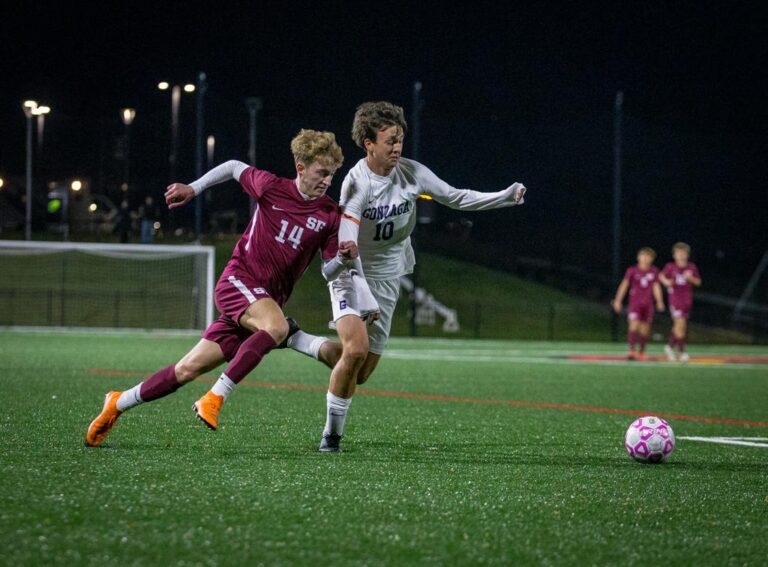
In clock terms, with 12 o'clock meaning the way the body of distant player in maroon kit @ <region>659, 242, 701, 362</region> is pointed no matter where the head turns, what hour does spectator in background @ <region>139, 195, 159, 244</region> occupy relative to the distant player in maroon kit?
The spectator in background is roughly at 4 o'clock from the distant player in maroon kit.

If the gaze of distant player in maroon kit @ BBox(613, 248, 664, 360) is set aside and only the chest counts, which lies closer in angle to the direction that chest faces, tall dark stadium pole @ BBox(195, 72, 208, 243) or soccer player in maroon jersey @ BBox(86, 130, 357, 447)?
the soccer player in maroon jersey

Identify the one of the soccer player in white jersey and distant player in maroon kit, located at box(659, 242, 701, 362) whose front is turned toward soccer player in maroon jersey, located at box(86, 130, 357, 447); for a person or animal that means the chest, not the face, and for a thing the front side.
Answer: the distant player in maroon kit

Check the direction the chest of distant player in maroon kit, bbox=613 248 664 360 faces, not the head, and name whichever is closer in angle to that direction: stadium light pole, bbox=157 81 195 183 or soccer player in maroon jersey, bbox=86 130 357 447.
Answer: the soccer player in maroon jersey

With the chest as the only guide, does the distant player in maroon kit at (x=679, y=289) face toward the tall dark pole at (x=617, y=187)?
no

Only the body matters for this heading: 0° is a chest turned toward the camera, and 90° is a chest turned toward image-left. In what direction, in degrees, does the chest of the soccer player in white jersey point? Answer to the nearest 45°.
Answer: approximately 315°

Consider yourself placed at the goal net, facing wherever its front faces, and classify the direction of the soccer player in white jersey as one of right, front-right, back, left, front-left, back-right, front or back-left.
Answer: front

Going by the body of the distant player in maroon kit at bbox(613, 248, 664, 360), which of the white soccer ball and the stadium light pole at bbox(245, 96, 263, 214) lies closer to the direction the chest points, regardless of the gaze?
the white soccer ball

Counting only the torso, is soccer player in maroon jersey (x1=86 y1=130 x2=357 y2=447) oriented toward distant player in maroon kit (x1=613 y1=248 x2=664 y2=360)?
no

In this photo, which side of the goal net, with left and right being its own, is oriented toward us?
front

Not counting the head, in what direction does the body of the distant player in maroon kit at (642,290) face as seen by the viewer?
toward the camera

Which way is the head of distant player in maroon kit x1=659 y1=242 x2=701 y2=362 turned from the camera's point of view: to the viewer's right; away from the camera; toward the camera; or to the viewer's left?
toward the camera

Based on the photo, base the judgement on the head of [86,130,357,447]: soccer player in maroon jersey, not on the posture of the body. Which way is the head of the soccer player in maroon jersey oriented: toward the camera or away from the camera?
toward the camera

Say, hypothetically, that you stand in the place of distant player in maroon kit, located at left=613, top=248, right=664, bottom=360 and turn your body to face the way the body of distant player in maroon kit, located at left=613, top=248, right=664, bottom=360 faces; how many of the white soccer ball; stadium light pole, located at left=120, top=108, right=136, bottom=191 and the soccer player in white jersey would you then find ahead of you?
2

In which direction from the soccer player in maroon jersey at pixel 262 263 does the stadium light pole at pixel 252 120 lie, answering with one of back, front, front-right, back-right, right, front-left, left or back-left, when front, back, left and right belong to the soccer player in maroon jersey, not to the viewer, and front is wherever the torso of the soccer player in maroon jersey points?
back-left
